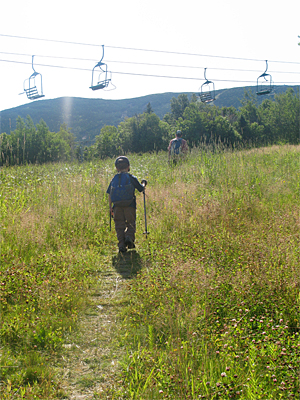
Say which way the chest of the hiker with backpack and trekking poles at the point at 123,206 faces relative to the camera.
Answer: away from the camera

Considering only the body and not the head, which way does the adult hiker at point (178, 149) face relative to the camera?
away from the camera

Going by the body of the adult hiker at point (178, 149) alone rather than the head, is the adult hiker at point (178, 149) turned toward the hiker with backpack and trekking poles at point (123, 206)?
no

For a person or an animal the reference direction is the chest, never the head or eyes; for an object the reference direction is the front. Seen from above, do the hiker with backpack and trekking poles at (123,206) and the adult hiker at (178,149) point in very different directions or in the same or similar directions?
same or similar directions

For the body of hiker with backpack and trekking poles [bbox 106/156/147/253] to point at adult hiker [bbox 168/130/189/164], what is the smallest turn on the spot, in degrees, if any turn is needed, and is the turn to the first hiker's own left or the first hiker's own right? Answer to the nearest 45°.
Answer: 0° — they already face them

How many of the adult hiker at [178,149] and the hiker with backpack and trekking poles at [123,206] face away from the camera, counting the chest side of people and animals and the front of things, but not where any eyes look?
2
